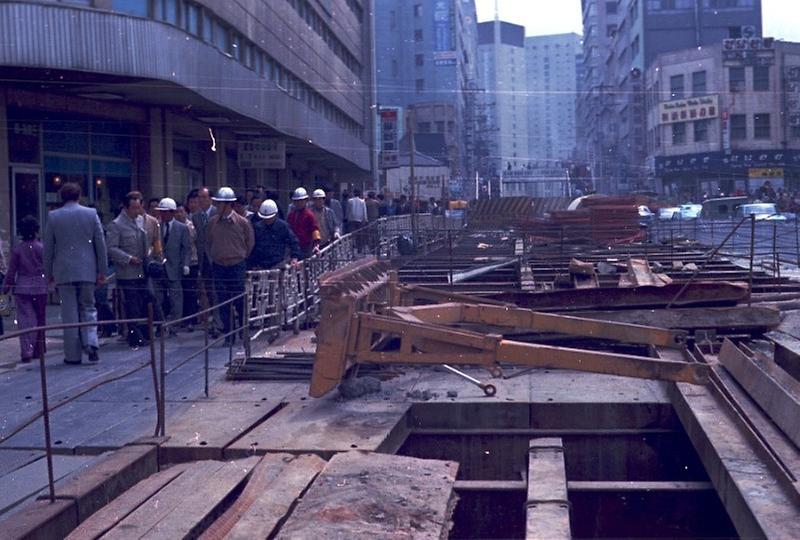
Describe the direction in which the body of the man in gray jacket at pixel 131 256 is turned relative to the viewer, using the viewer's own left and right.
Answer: facing the viewer and to the right of the viewer

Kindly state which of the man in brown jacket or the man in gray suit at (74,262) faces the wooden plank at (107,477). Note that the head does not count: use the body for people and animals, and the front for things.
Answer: the man in brown jacket

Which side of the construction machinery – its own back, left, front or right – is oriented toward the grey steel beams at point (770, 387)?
back

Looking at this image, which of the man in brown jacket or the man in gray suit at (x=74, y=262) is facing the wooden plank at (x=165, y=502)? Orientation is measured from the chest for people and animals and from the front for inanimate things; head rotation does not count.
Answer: the man in brown jacket

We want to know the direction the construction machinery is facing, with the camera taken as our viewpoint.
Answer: facing to the left of the viewer

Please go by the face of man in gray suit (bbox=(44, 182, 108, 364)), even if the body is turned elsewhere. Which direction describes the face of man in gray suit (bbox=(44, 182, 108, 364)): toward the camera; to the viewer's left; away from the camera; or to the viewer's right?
away from the camera

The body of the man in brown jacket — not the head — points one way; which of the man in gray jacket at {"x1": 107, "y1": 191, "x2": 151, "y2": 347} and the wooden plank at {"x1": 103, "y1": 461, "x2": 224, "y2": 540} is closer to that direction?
the wooden plank

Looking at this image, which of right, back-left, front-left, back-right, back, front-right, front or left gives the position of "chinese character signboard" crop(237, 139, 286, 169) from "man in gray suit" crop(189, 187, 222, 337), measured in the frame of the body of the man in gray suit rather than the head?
back

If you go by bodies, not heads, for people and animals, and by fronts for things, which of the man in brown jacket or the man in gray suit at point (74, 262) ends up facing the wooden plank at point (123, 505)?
the man in brown jacket

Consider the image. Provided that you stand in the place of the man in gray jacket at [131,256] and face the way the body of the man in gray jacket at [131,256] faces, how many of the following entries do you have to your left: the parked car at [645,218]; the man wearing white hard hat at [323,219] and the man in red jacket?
3

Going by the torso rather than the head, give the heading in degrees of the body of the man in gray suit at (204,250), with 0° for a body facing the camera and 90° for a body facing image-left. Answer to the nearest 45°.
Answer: approximately 0°

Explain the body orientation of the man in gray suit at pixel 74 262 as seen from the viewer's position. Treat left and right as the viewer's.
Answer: facing away from the viewer

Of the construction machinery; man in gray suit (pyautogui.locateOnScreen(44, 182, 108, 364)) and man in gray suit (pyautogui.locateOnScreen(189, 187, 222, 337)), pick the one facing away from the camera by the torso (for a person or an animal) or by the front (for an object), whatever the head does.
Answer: man in gray suit (pyautogui.locateOnScreen(44, 182, 108, 364))
